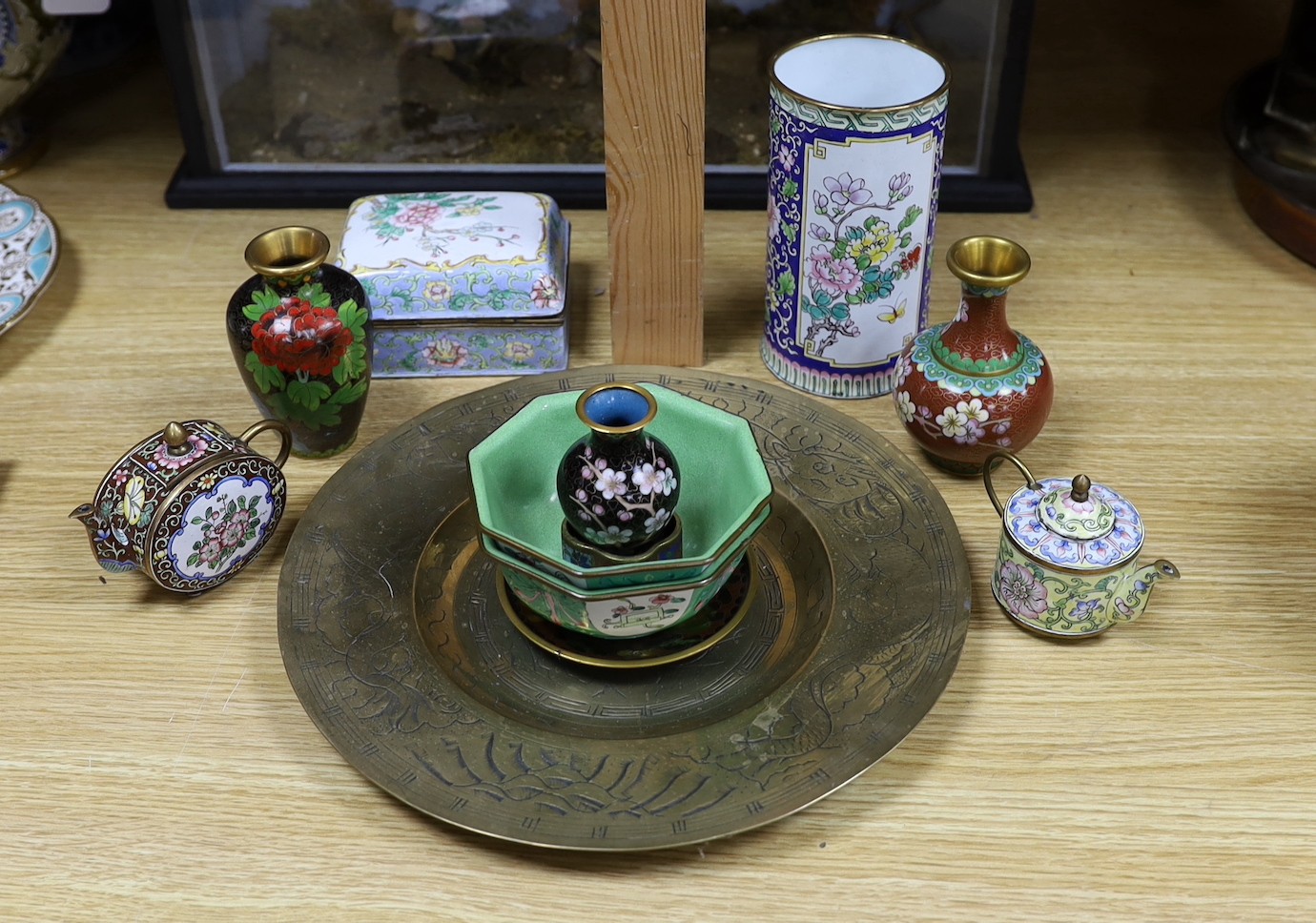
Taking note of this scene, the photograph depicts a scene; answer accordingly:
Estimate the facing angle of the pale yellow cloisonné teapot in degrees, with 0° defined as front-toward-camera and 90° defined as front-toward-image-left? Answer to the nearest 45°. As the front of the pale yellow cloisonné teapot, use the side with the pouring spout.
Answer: approximately 315°

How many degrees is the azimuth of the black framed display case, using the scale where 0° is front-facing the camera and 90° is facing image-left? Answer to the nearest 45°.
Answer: approximately 0°
